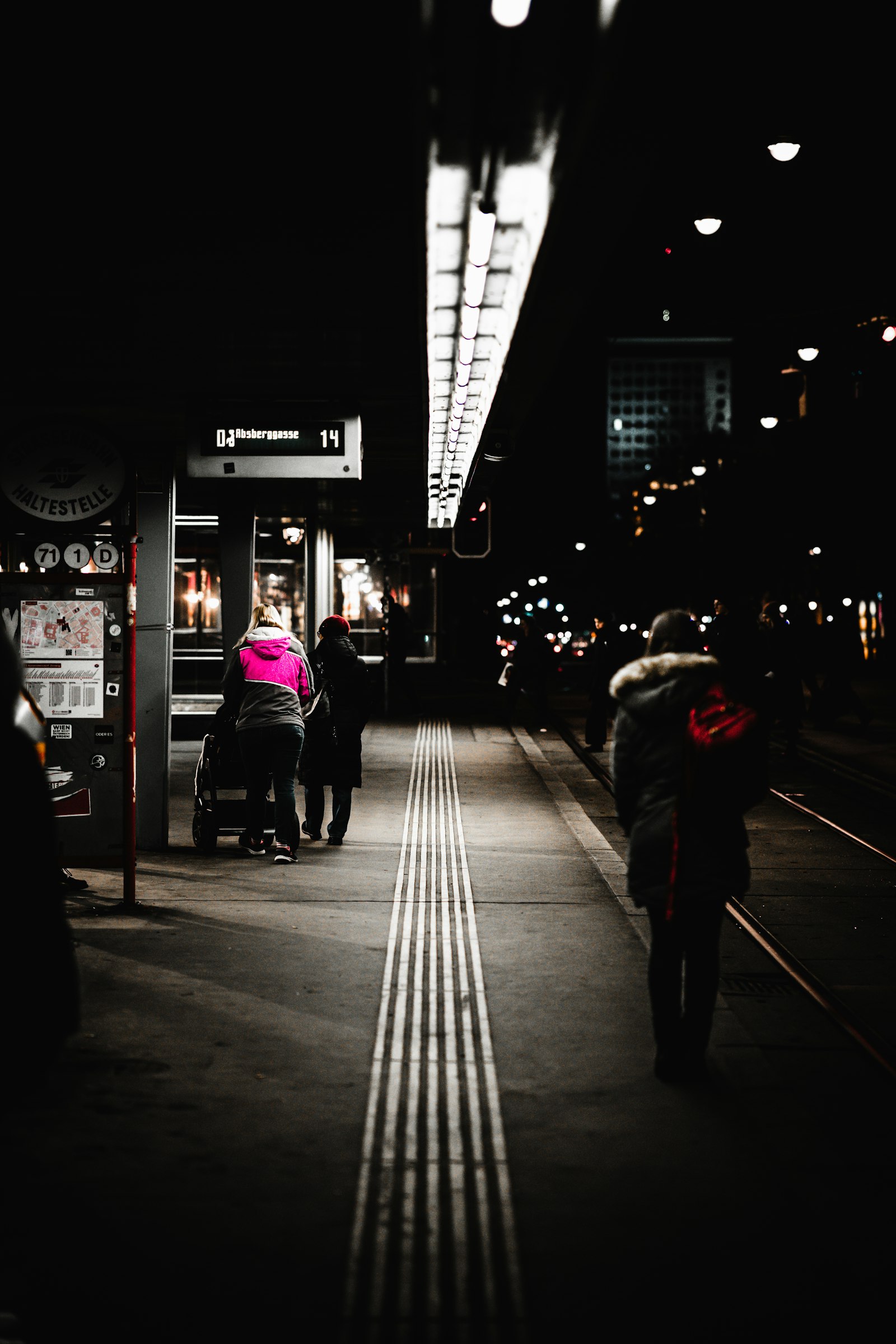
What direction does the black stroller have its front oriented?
away from the camera

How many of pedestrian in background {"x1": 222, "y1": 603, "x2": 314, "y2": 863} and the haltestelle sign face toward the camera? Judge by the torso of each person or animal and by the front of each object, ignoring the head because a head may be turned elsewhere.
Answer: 1

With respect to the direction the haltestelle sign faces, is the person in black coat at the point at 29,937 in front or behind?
in front

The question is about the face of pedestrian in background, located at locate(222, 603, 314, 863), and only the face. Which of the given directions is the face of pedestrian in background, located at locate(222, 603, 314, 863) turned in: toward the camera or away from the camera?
away from the camera

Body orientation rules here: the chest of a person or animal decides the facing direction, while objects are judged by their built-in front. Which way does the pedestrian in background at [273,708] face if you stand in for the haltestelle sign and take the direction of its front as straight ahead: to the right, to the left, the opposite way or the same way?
the opposite way

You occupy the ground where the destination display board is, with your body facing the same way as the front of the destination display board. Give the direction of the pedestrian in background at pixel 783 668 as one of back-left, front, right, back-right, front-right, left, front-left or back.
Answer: back-left

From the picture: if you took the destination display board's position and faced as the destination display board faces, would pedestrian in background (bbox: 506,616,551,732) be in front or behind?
behind

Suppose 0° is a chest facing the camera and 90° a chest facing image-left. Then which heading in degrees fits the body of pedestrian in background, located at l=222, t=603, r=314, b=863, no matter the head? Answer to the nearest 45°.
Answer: approximately 180°
